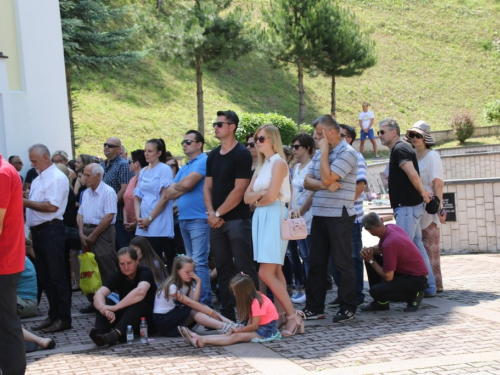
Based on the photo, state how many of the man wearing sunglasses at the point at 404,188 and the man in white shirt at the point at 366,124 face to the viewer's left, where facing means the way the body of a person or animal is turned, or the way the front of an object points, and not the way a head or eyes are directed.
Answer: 1

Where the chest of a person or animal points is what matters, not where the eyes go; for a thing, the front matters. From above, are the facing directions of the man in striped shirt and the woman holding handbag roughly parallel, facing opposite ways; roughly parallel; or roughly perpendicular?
roughly parallel

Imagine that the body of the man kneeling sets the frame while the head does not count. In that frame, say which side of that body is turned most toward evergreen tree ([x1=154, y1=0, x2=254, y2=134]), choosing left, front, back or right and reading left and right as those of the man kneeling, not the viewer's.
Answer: right

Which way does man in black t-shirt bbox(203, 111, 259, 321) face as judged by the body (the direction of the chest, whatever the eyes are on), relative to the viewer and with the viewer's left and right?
facing the viewer and to the left of the viewer

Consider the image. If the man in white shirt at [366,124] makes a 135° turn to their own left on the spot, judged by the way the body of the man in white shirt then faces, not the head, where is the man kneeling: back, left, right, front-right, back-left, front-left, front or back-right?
back-right

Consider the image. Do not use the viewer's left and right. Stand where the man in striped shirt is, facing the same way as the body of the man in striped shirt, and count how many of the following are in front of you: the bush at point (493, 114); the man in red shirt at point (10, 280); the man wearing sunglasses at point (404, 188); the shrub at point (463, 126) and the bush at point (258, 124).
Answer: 1

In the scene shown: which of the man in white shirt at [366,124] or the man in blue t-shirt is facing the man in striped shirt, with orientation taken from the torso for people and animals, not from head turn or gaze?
the man in white shirt

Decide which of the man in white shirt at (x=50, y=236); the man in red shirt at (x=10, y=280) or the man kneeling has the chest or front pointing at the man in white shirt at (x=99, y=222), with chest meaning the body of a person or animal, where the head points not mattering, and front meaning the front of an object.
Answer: the man kneeling

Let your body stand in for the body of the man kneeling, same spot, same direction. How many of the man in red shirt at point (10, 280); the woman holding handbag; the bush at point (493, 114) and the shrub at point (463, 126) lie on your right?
2

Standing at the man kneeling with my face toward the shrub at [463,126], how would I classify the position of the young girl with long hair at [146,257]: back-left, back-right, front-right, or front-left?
back-left

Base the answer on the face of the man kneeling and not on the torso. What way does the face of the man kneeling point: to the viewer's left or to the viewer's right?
to the viewer's left

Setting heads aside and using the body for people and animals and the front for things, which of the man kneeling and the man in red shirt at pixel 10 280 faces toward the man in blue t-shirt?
the man kneeling

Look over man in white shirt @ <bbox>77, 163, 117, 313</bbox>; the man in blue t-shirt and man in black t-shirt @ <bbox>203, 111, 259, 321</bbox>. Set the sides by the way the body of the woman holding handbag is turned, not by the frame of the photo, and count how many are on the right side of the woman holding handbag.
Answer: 3

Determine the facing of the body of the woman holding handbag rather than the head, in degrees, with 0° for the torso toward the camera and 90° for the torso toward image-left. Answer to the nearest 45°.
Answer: approximately 45°
